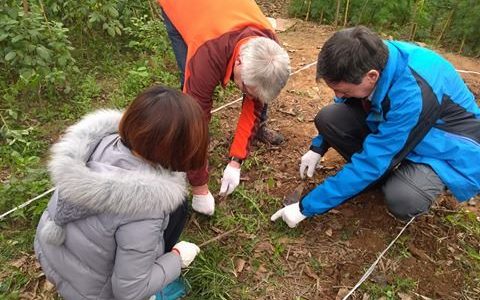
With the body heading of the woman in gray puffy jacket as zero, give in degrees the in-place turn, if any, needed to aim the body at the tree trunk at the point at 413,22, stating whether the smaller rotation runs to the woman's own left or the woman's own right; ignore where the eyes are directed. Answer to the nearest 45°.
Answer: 0° — they already face it

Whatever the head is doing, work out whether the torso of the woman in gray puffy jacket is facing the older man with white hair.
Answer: yes

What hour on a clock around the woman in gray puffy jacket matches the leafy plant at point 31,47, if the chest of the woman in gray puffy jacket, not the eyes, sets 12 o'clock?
The leafy plant is roughly at 10 o'clock from the woman in gray puffy jacket.

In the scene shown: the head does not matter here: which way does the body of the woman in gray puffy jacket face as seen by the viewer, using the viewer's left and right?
facing away from the viewer and to the right of the viewer

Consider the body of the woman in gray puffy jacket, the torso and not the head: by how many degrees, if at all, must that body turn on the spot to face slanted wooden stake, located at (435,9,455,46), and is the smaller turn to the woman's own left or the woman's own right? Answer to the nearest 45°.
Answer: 0° — they already face it

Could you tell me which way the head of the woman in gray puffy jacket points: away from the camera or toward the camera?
away from the camera
